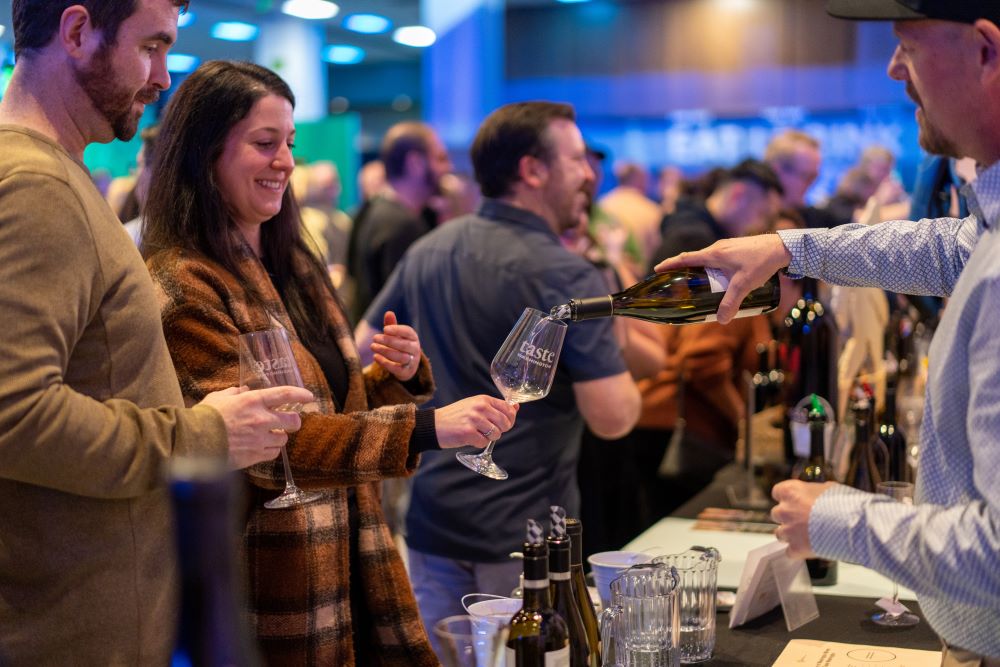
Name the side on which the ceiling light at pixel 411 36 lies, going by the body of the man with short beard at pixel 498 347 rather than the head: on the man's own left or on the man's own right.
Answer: on the man's own left

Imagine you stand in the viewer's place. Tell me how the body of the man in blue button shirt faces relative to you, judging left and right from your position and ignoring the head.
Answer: facing to the left of the viewer

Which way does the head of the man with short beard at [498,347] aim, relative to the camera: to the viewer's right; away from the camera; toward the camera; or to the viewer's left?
to the viewer's right

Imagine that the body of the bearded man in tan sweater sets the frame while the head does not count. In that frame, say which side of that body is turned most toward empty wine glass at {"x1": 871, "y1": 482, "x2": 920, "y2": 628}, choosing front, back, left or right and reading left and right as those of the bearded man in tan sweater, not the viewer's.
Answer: front

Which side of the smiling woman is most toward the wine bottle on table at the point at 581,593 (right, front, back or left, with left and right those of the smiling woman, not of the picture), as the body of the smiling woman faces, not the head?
front

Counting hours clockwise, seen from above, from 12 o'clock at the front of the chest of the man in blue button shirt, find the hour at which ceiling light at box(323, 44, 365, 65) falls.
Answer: The ceiling light is roughly at 2 o'clock from the man in blue button shirt.

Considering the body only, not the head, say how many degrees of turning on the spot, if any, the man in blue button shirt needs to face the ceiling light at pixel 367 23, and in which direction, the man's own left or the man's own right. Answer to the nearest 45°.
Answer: approximately 45° to the man's own right

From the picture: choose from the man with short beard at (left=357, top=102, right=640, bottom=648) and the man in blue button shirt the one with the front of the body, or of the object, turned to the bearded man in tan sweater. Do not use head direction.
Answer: the man in blue button shirt

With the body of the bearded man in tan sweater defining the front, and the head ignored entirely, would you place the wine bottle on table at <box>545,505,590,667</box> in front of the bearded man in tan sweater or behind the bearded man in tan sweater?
in front

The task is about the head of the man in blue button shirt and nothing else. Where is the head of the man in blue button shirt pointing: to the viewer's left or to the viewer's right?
to the viewer's left

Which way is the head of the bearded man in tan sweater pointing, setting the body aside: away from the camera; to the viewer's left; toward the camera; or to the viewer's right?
to the viewer's right

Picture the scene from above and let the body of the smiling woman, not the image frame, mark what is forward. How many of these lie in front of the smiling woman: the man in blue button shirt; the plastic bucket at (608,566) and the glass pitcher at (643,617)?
3

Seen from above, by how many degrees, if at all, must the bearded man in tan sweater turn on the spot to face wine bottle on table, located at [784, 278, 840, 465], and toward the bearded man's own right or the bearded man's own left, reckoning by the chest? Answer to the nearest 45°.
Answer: approximately 45° to the bearded man's own left

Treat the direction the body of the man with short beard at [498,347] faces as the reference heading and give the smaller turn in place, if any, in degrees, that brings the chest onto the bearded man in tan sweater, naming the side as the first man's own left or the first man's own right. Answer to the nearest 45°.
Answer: approximately 135° to the first man's own right

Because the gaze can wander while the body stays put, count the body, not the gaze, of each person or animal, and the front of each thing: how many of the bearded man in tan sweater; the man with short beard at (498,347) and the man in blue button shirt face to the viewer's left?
1

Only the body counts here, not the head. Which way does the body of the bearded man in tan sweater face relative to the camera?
to the viewer's right

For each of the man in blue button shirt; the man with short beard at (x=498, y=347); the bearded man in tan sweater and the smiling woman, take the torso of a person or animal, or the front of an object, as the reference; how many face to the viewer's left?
1

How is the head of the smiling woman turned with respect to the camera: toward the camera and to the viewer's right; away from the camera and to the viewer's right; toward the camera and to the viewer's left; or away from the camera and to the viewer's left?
toward the camera and to the viewer's right
